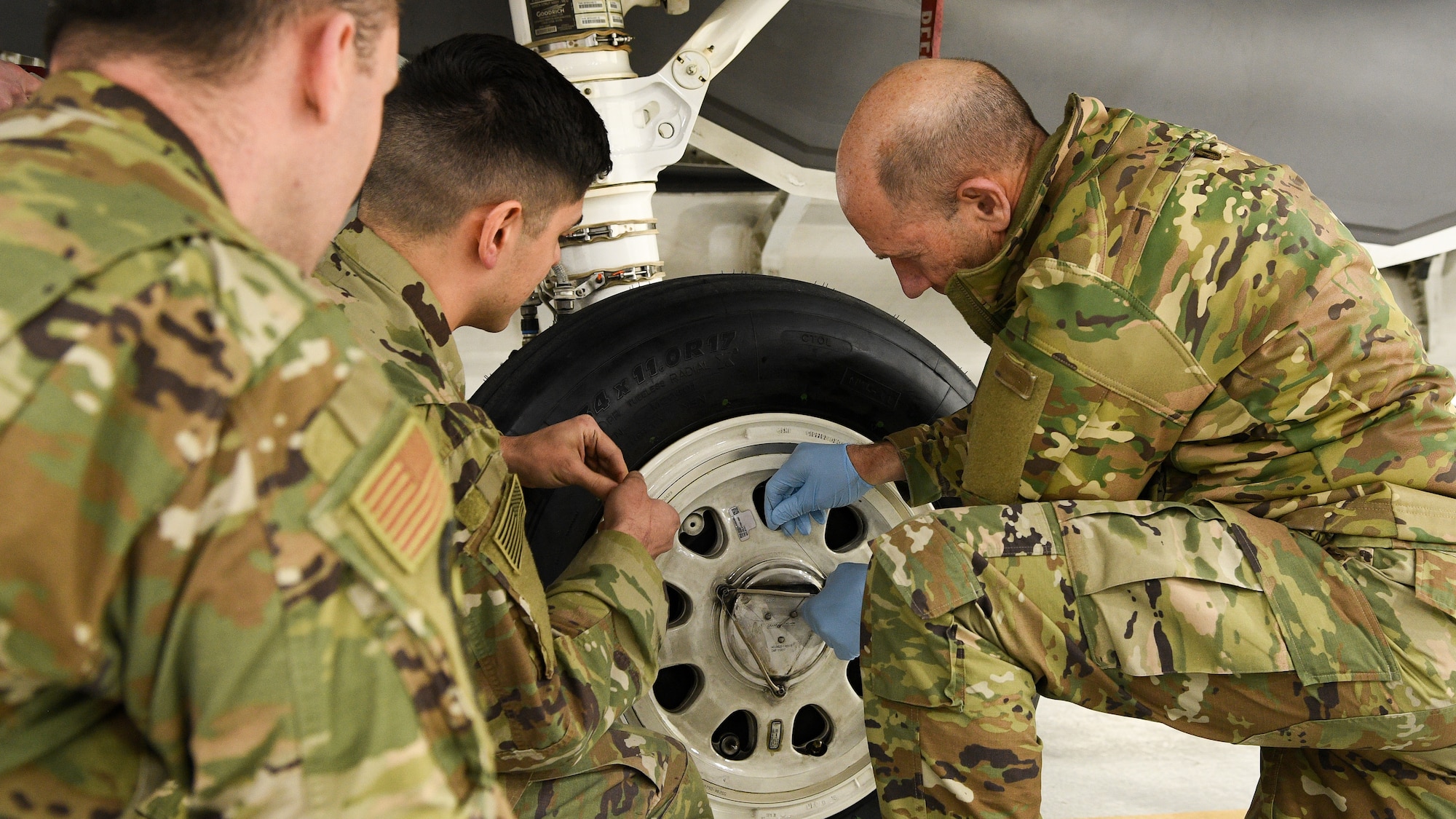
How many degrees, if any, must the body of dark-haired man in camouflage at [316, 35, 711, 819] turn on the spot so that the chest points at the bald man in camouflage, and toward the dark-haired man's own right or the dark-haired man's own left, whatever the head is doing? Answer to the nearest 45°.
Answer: approximately 45° to the dark-haired man's own right

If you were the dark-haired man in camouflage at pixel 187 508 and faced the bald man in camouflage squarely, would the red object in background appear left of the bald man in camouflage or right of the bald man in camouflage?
left

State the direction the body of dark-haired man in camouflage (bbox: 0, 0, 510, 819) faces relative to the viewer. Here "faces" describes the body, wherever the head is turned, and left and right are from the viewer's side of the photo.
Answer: facing away from the viewer and to the right of the viewer

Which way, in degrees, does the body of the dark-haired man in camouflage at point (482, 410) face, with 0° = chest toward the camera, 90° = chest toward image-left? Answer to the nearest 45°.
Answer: approximately 225°

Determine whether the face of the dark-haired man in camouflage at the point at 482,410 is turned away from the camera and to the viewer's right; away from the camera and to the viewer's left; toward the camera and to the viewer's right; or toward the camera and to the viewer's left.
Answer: away from the camera and to the viewer's right

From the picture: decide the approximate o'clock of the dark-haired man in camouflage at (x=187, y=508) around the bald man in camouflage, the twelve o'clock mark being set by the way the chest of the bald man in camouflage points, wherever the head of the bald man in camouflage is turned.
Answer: The dark-haired man in camouflage is roughly at 10 o'clock from the bald man in camouflage.

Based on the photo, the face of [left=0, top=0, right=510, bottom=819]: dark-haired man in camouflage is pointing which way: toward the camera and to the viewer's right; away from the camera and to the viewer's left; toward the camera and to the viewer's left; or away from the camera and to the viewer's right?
away from the camera and to the viewer's right

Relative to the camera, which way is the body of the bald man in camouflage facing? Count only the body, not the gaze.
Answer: to the viewer's left

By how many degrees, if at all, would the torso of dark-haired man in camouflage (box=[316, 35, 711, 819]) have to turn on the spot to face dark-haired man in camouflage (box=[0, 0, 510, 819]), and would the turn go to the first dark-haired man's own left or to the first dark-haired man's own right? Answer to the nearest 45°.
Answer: approximately 135° to the first dark-haired man's own right

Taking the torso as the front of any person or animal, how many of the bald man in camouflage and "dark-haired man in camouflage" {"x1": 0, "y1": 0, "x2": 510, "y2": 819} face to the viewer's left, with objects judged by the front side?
1

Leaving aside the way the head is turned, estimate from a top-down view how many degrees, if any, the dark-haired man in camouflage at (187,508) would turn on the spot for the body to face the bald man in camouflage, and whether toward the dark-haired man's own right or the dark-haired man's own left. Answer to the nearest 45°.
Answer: approximately 45° to the dark-haired man's own right

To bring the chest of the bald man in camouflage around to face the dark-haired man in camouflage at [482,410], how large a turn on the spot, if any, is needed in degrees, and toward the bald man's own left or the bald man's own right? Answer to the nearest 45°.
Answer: approximately 45° to the bald man's own left

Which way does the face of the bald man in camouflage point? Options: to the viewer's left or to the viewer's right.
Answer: to the viewer's left
